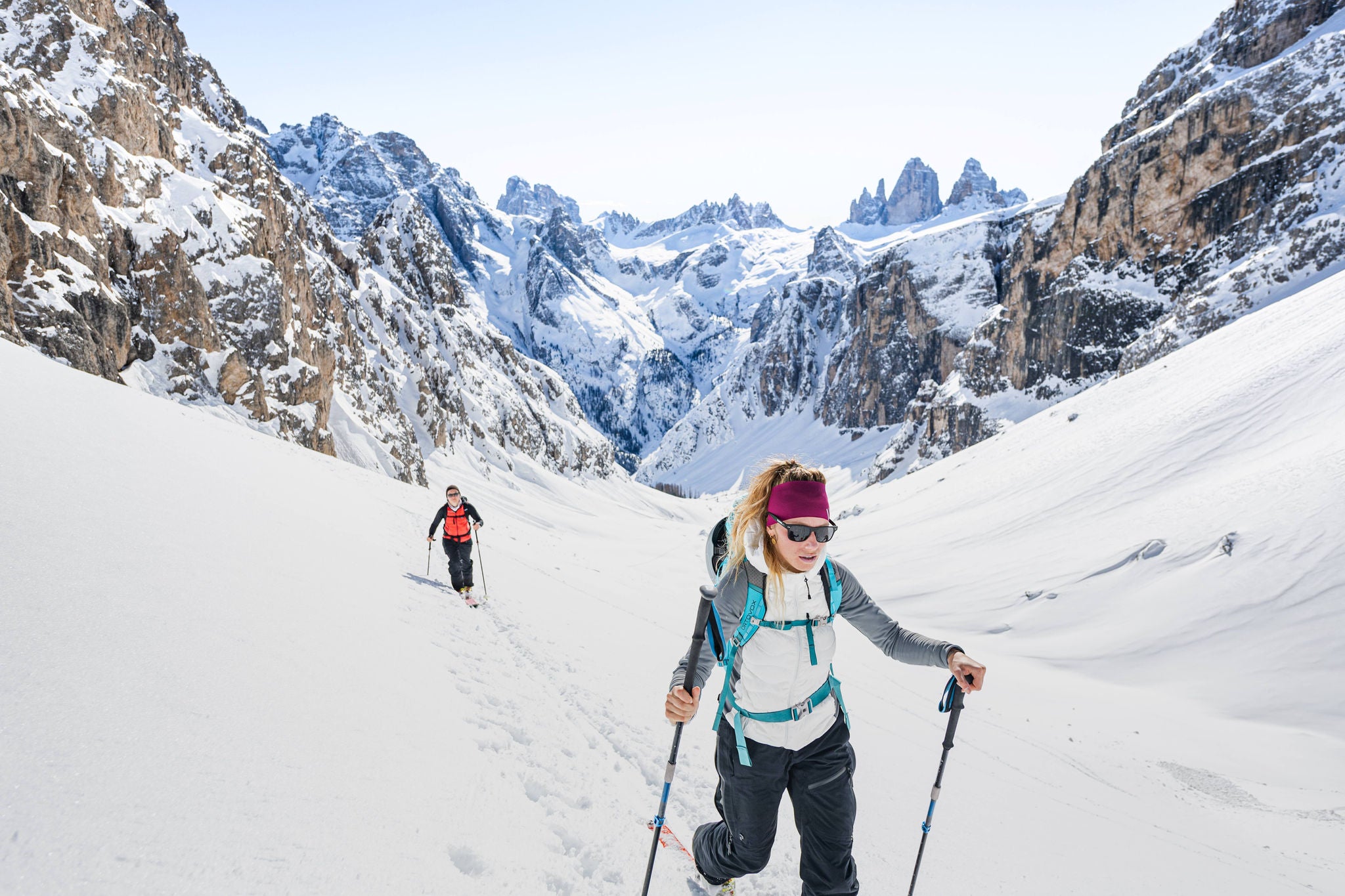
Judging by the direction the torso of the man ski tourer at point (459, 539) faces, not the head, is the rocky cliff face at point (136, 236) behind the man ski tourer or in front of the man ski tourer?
behind

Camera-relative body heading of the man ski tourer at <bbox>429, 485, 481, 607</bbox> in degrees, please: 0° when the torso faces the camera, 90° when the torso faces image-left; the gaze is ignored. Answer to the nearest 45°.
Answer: approximately 0°

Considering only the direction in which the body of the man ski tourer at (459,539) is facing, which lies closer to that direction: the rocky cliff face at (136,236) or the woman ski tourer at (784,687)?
the woman ski tourer
